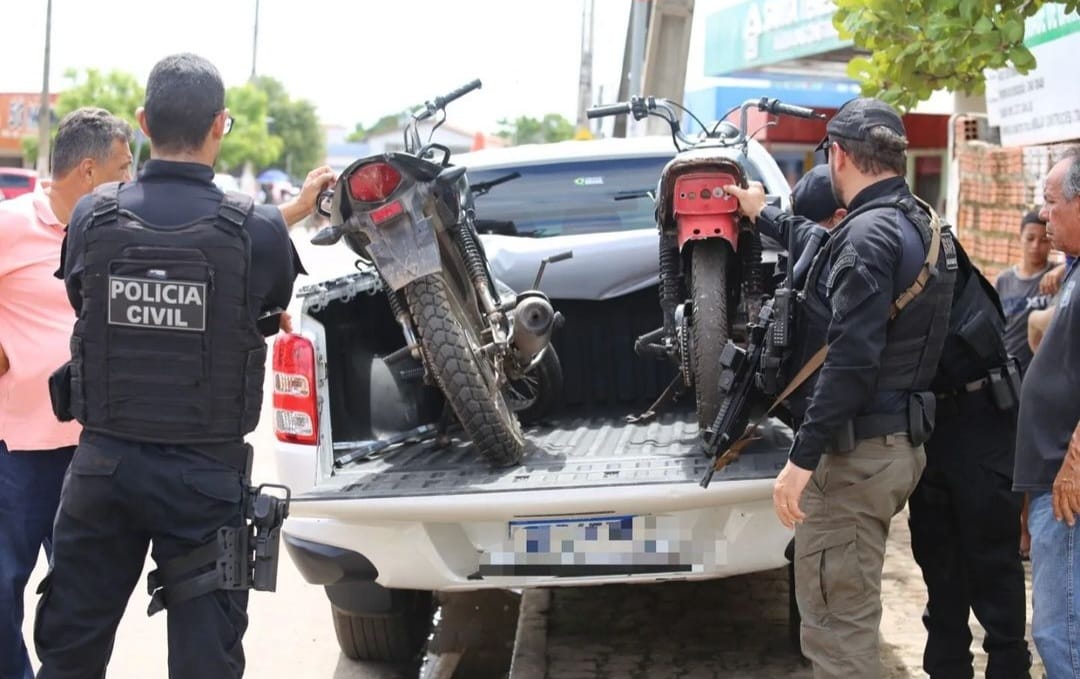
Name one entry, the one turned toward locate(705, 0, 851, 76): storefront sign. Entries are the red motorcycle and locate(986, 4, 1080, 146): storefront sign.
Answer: the red motorcycle

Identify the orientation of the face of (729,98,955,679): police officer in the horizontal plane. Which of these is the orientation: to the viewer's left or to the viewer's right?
to the viewer's left

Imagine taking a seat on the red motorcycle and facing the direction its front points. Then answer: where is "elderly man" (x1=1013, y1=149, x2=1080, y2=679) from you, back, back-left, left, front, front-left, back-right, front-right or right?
back-right

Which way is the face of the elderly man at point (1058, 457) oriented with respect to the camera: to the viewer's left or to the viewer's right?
to the viewer's left

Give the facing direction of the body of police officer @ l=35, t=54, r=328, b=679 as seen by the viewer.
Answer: away from the camera

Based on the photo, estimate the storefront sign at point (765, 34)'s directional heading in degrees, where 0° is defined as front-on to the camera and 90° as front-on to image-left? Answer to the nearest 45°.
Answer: approximately 45°

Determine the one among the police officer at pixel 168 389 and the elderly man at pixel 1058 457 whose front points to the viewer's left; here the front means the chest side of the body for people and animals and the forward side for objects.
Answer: the elderly man

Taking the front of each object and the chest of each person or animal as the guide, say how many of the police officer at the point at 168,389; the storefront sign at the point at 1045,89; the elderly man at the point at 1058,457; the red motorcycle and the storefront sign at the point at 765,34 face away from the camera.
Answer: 2

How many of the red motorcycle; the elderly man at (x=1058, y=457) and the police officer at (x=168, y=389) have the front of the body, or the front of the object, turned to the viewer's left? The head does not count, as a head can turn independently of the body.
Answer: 1

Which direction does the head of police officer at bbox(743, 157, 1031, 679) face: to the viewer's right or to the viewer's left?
to the viewer's left

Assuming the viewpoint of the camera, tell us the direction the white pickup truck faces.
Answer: facing away from the viewer

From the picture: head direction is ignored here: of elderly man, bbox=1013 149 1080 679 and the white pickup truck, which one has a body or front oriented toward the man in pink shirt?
the elderly man

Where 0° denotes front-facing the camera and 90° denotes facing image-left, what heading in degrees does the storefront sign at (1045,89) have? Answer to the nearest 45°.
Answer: approximately 45°

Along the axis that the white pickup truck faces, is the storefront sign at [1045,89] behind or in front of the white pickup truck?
in front

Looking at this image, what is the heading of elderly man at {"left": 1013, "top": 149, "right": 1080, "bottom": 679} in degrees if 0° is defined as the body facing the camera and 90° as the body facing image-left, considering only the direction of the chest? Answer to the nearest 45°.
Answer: approximately 90°

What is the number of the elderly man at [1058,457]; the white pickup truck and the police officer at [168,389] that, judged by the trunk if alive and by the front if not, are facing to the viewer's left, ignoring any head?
1
